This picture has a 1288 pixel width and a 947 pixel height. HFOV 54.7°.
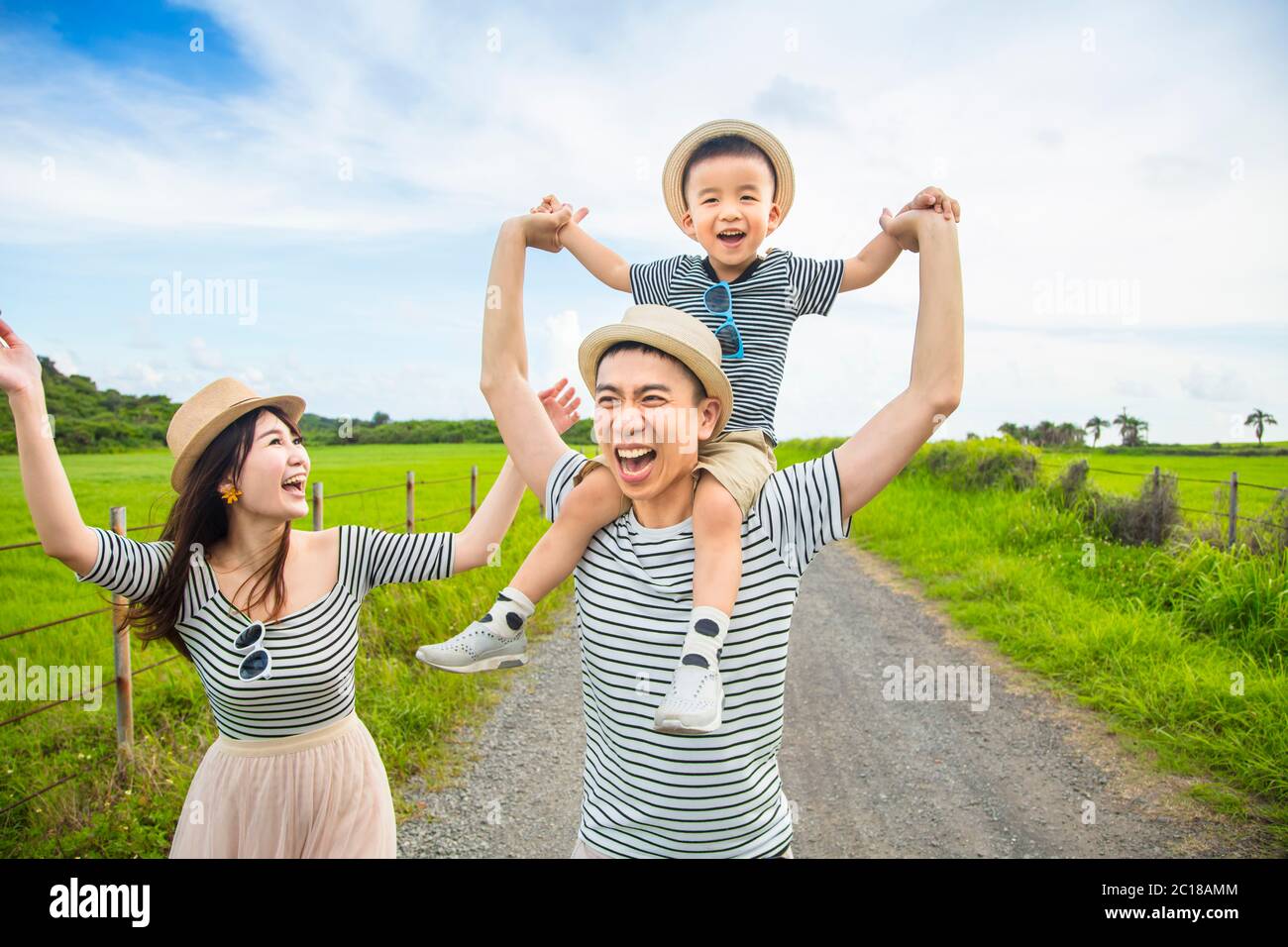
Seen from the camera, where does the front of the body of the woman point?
toward the camera

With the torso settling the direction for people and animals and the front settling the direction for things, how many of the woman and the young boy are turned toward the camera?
2

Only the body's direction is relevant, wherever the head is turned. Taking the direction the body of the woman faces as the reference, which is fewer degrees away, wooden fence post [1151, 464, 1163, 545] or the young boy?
the young boy

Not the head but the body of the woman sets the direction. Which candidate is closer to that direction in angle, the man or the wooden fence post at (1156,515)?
the man

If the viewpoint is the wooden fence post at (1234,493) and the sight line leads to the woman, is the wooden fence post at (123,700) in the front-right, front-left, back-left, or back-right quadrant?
front-right

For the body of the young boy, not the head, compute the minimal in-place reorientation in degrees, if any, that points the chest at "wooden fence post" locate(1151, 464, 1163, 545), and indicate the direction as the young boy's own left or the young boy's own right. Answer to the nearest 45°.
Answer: approximately 135° to the young boy's own left

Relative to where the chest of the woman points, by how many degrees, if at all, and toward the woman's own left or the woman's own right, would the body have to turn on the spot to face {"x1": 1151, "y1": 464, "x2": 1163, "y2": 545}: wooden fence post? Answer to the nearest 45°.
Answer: approximately 135° to the woman's own left

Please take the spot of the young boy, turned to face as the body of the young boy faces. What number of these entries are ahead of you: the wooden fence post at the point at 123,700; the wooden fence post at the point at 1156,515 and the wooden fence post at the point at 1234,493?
0

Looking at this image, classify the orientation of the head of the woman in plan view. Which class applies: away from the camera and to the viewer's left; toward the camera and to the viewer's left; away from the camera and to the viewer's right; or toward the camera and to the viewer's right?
toward the camera and to the viewer's right

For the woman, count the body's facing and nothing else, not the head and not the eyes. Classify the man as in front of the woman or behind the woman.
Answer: in front

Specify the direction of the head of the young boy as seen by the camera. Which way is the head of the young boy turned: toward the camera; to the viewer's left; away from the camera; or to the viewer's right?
toward the camera

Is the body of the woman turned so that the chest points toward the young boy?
no

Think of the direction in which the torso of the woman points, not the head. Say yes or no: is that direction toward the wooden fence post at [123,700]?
no

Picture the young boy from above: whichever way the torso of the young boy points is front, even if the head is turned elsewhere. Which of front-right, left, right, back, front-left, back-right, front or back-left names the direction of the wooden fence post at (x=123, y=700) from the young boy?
back-right

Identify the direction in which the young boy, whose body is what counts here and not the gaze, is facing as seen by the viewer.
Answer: toward the camera
